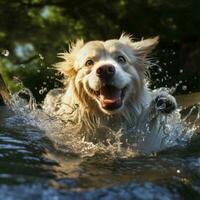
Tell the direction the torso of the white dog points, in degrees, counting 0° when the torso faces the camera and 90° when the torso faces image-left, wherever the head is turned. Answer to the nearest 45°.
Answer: approximately 0°
